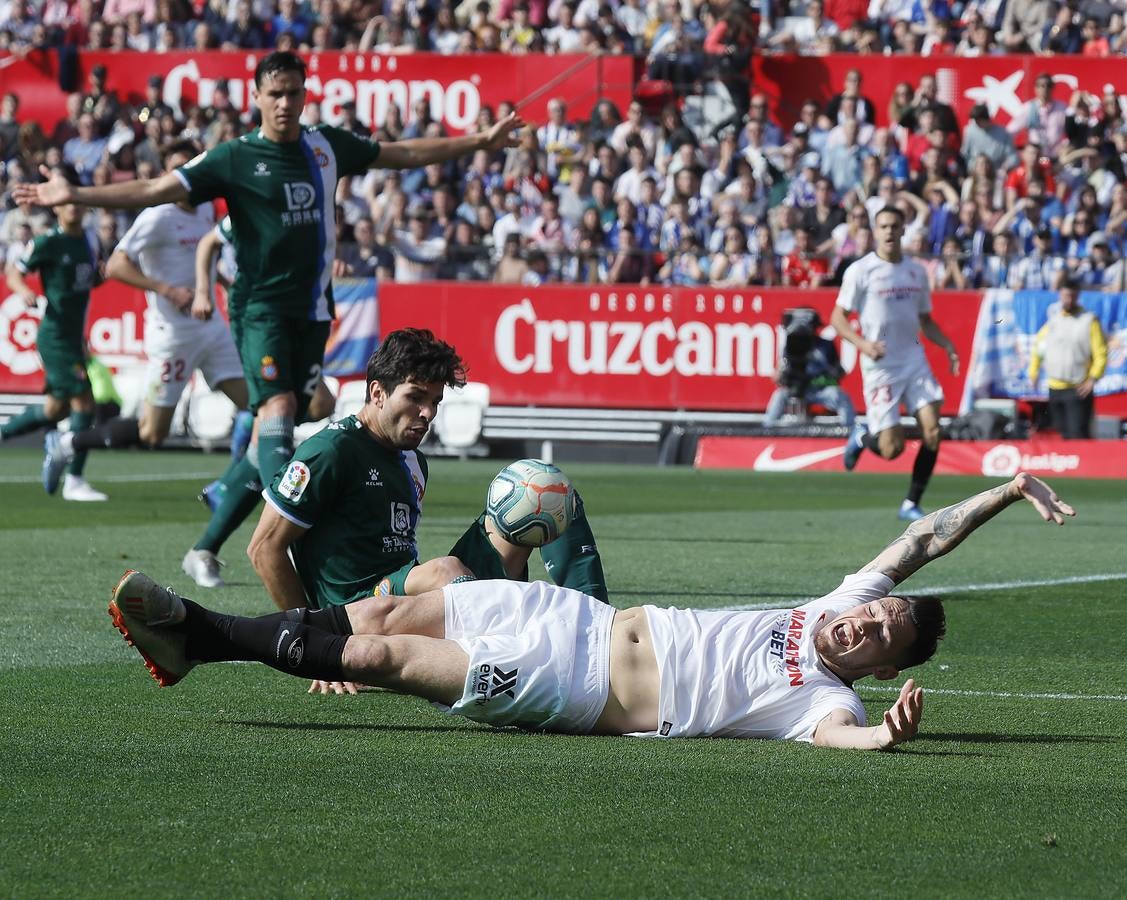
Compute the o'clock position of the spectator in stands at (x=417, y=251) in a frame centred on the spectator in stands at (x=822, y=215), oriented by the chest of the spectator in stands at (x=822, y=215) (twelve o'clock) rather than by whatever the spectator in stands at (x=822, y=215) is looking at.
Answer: the spectator in stands at (x=417, y=251) is roughly at 3 o'clock from the spectator in stands at (x=822, y=215).

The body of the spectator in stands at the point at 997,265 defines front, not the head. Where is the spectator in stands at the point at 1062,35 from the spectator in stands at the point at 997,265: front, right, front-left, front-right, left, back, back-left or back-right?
back

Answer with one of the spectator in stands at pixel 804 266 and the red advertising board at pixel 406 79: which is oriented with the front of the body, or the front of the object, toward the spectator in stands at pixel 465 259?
the red advertising board

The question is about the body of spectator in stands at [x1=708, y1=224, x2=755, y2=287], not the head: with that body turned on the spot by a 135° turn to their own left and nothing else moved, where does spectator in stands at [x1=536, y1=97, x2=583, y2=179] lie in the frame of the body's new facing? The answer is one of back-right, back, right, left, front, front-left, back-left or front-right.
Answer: left

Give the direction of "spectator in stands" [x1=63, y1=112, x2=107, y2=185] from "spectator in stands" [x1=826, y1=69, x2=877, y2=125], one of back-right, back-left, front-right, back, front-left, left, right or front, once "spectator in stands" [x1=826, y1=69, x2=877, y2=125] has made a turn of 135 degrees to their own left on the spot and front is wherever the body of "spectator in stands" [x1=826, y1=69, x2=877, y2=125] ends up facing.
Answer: back-left

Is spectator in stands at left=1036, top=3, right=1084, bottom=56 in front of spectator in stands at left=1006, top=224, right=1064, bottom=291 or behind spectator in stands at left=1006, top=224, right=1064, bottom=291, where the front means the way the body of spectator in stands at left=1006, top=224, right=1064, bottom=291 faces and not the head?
behind

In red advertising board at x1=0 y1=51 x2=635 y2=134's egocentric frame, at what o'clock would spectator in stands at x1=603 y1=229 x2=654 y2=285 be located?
The spectator in stands is roughly at 11 o'clock from the red advertising board.

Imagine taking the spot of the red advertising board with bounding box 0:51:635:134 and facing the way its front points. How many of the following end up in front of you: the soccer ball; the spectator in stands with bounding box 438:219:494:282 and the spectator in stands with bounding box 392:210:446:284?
3

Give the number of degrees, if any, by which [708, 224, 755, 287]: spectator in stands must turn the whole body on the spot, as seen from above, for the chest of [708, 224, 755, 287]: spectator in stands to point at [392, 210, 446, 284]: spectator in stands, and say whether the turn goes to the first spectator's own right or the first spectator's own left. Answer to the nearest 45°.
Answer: approximately 90° to the first spectator's own right

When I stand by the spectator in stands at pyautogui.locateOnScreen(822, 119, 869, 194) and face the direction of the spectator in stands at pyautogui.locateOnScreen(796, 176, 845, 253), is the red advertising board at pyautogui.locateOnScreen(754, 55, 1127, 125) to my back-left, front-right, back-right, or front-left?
back-left

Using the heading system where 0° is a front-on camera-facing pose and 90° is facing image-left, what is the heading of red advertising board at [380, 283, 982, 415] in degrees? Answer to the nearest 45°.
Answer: approximately 0°

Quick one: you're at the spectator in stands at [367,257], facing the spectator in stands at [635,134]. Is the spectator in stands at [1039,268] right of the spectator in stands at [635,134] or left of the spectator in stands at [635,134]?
right
